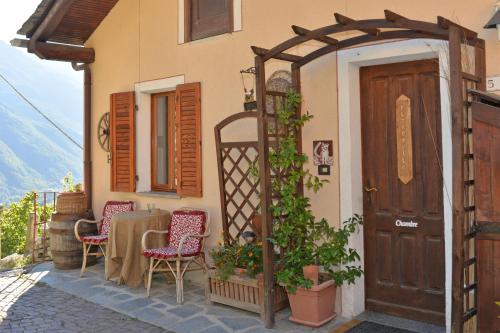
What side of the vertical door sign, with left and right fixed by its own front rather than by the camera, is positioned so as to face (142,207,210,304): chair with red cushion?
right

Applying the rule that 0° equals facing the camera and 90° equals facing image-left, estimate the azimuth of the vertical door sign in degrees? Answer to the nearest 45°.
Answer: approximately 0°

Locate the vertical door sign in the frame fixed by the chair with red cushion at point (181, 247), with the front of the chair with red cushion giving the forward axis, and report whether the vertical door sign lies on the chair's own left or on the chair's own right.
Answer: on the chair's own left

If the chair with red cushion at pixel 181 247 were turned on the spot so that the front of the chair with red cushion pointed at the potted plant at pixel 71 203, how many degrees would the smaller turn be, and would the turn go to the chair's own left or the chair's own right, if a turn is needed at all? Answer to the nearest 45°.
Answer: approximately 90° to the chair's own right

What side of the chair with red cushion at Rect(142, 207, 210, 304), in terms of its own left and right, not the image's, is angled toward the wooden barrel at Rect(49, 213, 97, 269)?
right

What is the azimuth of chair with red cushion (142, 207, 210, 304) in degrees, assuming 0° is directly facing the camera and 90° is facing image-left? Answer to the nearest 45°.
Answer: approximately 45°

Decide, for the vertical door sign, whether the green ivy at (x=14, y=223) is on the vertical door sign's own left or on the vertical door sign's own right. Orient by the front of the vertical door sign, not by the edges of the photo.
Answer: on the vertical door sign's own right
